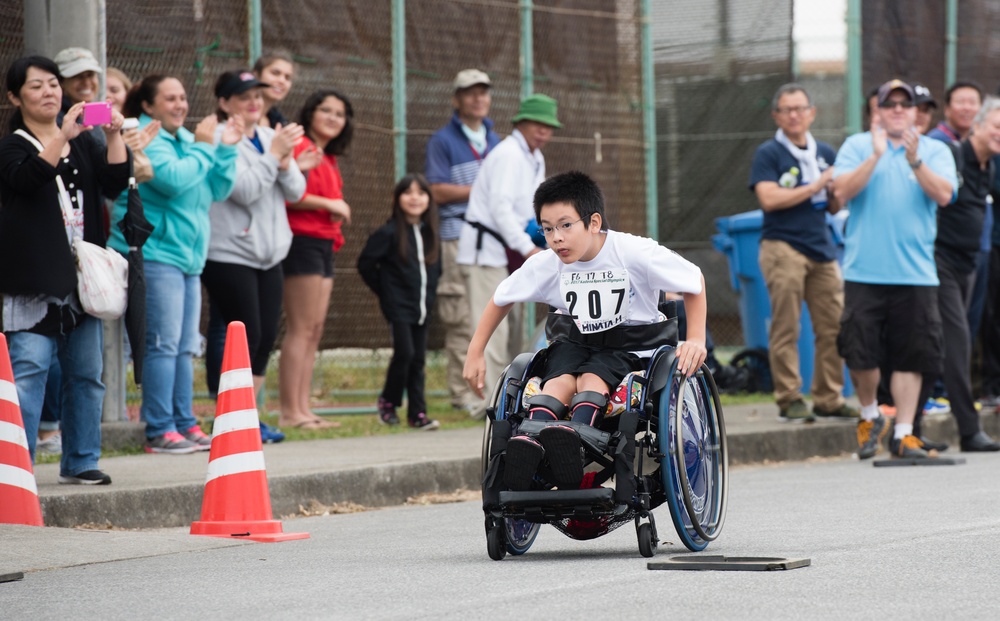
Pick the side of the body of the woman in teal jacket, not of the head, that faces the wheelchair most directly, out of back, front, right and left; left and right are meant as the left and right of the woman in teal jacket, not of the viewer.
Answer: front

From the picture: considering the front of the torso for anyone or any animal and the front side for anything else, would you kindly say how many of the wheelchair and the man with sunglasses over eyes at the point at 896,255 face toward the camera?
2

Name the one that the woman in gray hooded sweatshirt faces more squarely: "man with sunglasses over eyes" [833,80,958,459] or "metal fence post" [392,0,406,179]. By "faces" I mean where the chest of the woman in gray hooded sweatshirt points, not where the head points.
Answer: the man with sunglasses over eyes

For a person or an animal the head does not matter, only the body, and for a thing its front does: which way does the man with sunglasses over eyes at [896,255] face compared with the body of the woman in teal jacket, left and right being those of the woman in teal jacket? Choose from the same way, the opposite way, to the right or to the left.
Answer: to the right

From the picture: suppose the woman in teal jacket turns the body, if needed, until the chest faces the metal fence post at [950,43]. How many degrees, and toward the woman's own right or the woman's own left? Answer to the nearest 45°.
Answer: approximately 90° to the woman's own left

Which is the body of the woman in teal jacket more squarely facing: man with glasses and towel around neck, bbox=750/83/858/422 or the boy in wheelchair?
the boy in wheelchair

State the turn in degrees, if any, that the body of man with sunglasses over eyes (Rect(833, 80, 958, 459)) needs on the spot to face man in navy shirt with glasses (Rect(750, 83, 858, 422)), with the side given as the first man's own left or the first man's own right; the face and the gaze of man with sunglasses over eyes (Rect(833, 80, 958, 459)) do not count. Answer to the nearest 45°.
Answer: approximately 135° to the first man's own right

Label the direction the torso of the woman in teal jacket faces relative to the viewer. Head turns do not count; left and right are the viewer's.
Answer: facing the viewer and to the right of the viewer

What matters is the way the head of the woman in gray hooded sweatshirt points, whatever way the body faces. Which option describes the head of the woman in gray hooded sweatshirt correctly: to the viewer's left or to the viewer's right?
to the viewer's right
